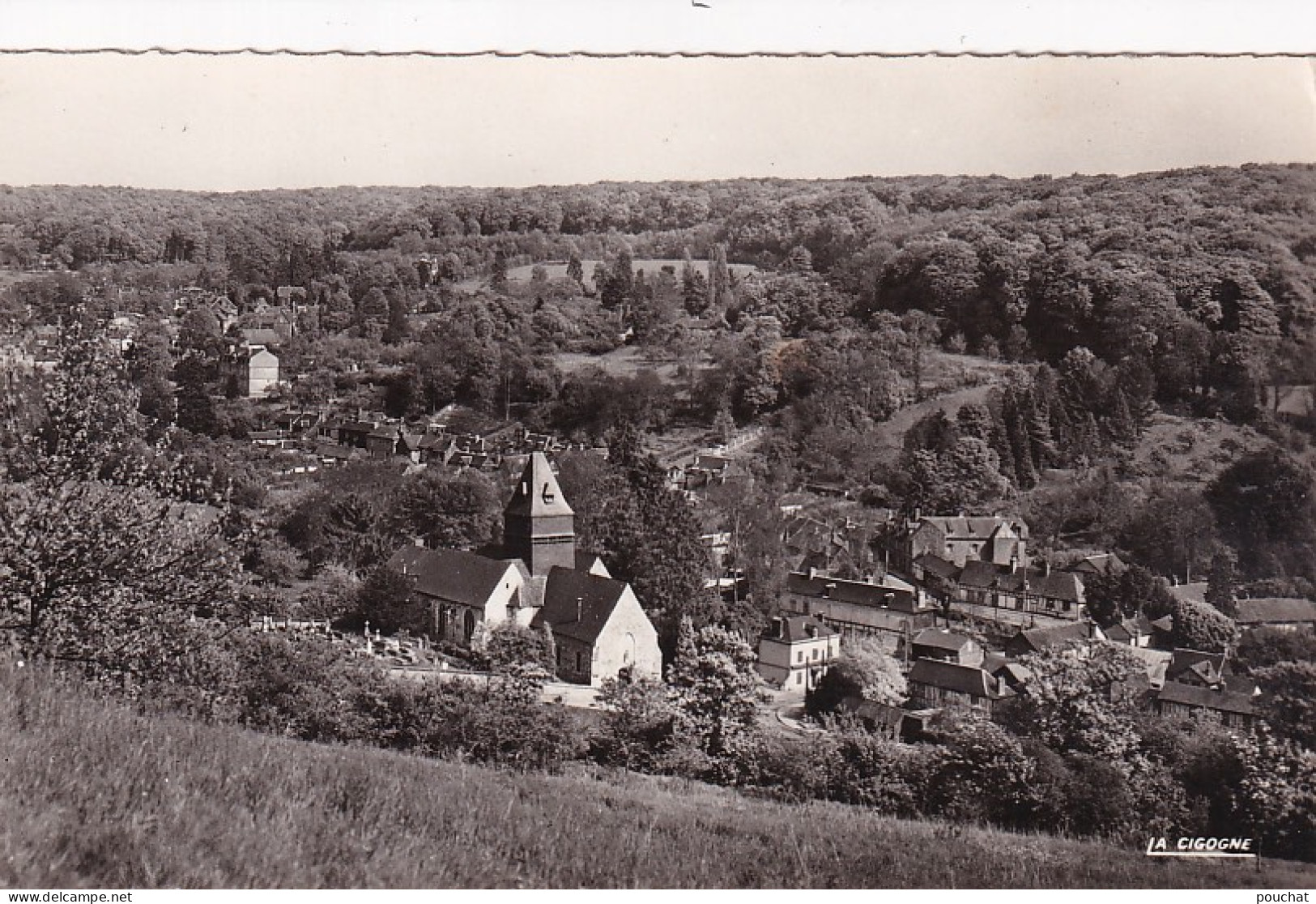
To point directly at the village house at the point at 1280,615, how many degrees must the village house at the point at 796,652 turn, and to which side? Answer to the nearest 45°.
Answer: approximately 45° to its left

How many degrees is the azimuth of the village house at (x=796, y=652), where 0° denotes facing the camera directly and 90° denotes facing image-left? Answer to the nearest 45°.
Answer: approximately 315°

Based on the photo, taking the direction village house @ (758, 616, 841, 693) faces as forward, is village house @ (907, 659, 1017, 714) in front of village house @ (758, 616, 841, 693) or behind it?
in front

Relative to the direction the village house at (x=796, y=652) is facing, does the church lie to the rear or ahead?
to the rear

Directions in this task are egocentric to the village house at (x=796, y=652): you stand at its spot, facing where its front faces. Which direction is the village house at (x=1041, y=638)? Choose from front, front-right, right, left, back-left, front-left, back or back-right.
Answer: front-left
